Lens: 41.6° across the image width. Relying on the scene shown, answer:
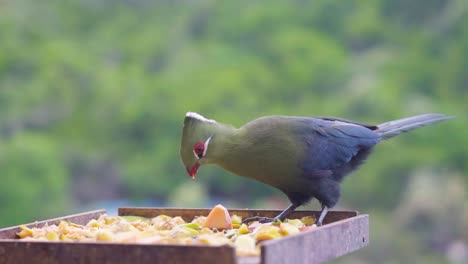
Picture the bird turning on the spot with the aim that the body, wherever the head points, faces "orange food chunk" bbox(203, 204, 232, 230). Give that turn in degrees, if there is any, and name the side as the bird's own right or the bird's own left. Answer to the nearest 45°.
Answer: approximately 45° to the bird's own left

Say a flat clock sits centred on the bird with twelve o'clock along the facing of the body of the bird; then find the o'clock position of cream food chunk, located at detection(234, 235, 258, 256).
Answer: The cream food chunk is roughly at 9 o'clock from the bird.

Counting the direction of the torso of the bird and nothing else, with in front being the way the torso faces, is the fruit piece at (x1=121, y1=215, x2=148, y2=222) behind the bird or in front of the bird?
in front

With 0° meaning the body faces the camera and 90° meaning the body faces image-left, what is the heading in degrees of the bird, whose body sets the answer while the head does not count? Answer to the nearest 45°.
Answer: approximately 90°

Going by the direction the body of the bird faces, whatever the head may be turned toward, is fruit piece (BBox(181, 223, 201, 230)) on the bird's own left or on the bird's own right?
on the bird's own left

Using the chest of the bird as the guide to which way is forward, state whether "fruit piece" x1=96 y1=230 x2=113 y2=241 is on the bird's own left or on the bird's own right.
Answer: on the bird's own left

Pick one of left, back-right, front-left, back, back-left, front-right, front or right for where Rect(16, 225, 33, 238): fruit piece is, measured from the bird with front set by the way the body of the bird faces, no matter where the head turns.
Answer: front-left

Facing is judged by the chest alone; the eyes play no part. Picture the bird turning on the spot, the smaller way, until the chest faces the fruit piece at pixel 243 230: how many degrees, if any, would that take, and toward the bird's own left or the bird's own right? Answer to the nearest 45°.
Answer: approximately 90° to the bird's own left

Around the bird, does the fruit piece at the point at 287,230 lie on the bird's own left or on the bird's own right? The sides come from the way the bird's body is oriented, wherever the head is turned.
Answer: on the bird's own left

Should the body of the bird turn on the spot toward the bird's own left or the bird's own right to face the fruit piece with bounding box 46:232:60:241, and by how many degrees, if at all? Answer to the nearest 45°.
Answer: approximately 45° to the bird's own left
